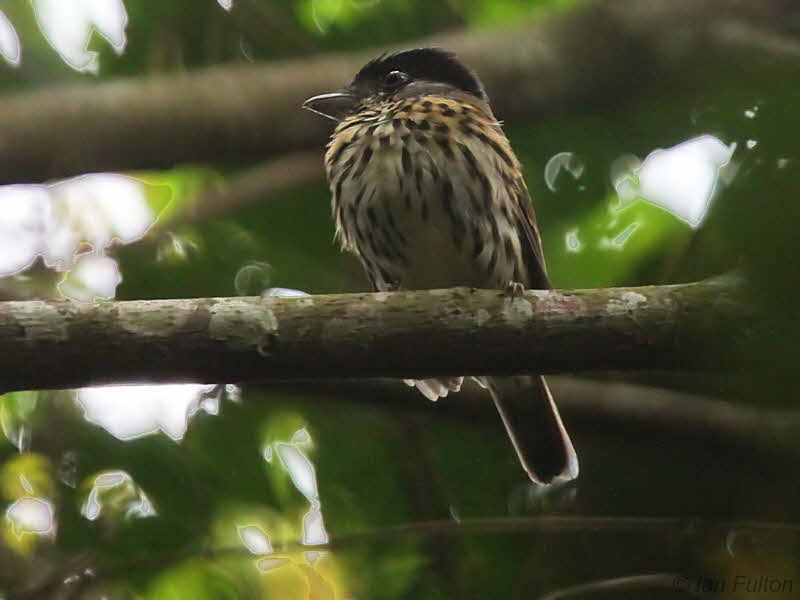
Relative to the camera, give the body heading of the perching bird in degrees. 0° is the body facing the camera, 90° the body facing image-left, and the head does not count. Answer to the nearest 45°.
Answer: approximately 45°
